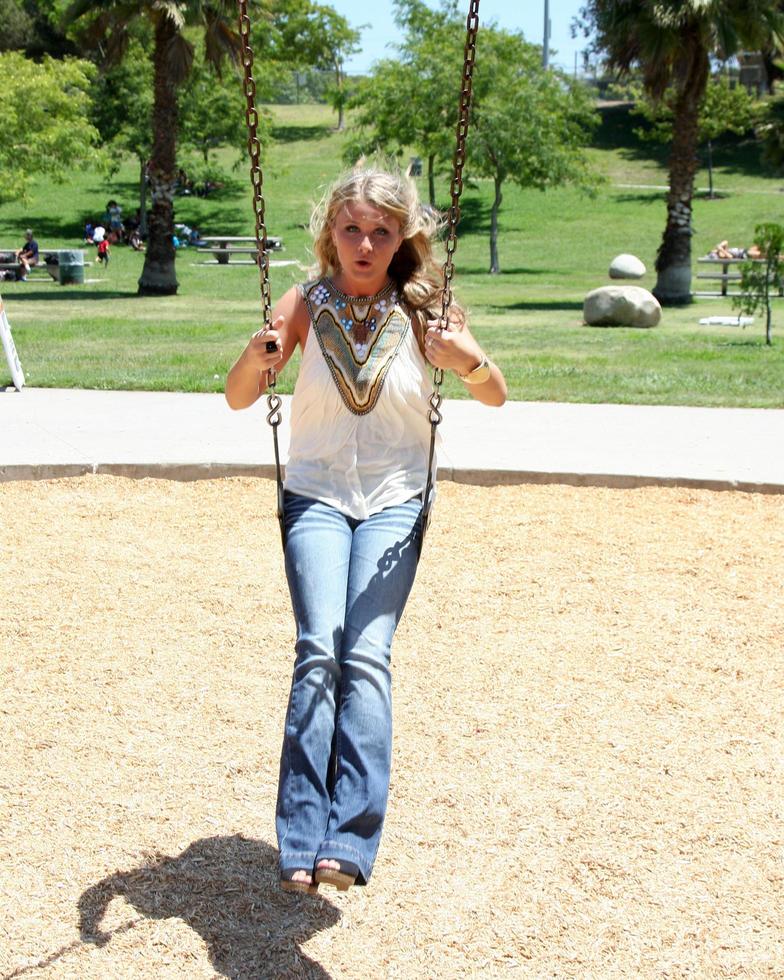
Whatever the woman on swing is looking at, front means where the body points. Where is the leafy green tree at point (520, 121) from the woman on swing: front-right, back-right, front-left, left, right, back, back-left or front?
back

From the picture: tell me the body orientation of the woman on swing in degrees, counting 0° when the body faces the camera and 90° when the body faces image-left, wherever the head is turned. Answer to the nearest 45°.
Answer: approximately 0°

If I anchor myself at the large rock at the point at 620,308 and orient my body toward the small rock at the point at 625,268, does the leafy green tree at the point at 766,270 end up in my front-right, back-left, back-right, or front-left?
back-right

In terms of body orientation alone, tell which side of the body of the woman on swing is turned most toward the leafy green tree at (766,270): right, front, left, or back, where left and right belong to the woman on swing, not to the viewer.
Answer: back

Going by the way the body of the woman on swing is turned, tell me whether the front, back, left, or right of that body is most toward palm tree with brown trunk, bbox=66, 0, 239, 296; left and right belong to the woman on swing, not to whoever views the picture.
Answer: back

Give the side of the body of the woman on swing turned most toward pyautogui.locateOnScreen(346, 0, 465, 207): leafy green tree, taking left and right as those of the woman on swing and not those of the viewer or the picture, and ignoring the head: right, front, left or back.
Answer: back

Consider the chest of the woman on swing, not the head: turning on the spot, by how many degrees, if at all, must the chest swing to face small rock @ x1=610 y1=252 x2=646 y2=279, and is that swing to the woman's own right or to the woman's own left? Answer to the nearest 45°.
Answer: approximately 180°

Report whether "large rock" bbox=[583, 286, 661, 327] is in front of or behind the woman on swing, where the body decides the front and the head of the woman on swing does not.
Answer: behind

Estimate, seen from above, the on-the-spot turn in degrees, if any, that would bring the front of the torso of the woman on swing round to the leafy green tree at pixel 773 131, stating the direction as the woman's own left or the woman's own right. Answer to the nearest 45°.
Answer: approximately 180°

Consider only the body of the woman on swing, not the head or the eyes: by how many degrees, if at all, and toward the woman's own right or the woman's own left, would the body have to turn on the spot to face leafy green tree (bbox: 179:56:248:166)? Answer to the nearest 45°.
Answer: approximately 180°
